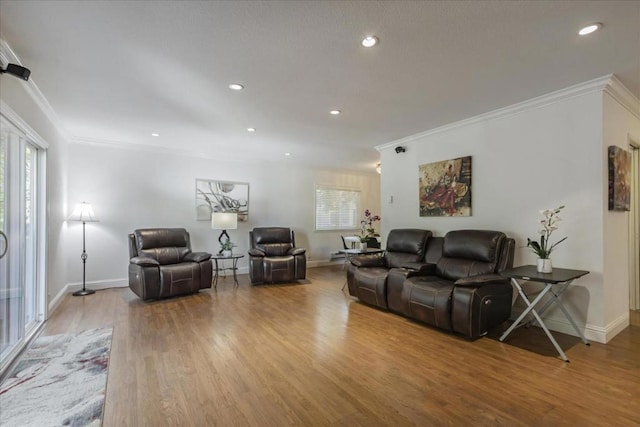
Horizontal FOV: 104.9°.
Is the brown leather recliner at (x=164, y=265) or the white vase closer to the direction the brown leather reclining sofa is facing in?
the brown leather recliner

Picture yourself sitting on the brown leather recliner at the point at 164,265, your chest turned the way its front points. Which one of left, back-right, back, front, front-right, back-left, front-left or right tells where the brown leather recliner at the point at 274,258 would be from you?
front-left

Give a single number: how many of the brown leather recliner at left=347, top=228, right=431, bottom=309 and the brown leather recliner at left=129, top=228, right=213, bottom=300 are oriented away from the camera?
0

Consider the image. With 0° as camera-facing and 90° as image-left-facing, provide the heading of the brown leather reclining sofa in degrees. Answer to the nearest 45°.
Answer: approximately 45°

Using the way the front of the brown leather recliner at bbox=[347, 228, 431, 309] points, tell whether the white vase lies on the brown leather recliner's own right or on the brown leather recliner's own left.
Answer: on the brown leather recliner's own left

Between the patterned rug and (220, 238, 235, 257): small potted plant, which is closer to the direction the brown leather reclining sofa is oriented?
the patterned rug

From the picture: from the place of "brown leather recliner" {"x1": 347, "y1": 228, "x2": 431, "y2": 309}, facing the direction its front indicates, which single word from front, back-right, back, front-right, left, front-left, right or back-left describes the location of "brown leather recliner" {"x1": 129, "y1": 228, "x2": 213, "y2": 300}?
front-right

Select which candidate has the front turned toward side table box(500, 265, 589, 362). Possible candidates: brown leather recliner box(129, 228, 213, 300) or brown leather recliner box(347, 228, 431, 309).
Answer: brown leather recliner box(129, 228, 213, 300)

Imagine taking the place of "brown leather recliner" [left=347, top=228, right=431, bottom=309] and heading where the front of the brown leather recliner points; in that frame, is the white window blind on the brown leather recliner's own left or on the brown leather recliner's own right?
on the brown leather recliner's own right

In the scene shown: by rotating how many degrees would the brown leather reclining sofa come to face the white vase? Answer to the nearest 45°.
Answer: approximately 135° to its left

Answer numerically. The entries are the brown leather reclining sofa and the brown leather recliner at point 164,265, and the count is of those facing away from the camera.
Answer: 0

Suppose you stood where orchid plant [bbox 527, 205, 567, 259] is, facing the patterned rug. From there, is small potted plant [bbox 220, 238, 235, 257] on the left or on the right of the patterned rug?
right
